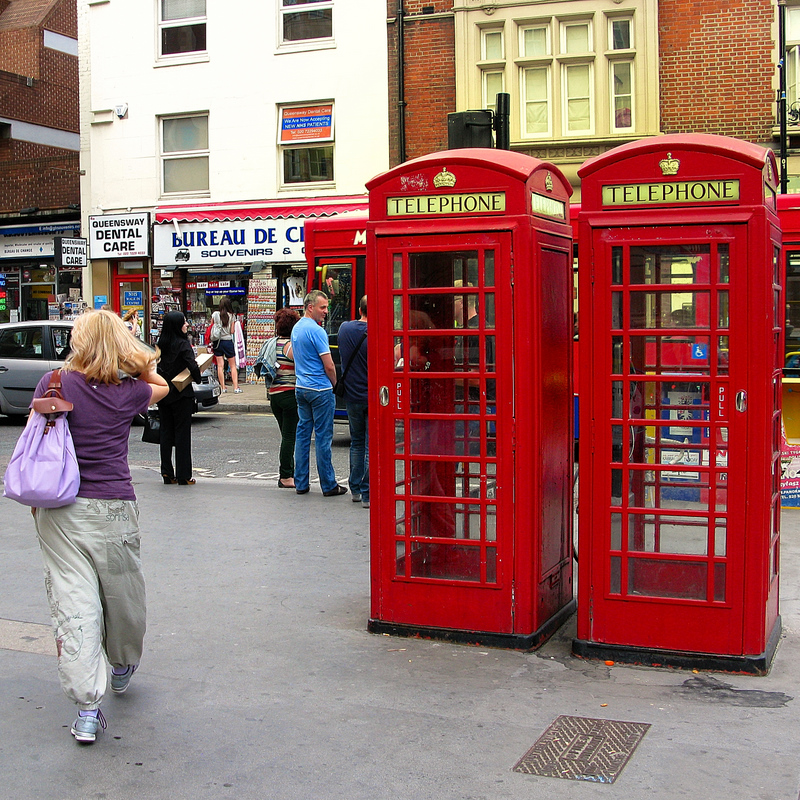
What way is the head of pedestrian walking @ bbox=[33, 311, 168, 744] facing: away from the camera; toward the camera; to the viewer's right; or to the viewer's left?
away from the camera

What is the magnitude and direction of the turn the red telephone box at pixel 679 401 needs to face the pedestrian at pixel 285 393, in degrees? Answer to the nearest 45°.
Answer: approximately 135° to its right

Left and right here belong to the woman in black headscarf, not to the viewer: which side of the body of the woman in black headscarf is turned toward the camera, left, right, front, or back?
right
